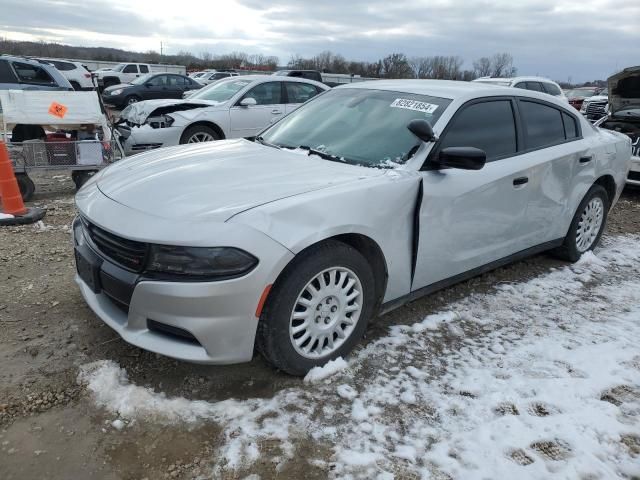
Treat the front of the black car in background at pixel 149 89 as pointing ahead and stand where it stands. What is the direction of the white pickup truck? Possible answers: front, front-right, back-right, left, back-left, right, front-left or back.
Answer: back-right

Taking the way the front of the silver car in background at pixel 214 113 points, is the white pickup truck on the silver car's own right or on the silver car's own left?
on the silver car's own right

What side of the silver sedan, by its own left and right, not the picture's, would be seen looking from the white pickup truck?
right

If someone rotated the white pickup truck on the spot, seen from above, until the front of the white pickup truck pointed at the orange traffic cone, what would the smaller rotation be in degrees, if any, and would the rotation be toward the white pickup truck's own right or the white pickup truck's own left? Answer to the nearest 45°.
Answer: approximately 45° to the white pickup truck's own left

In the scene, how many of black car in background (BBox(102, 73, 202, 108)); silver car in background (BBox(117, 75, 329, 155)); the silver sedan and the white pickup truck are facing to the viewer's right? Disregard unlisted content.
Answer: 0

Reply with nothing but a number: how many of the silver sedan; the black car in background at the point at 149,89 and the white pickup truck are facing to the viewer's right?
0

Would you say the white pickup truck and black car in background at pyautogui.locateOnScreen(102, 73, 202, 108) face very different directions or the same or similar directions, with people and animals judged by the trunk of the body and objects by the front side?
same or similar directions

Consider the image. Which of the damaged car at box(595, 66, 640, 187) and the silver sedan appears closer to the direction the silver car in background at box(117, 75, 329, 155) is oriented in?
the silver sedan

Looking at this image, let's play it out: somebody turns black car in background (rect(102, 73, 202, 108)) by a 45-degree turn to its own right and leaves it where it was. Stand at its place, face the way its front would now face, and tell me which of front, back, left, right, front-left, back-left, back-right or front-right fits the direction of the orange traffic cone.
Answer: left

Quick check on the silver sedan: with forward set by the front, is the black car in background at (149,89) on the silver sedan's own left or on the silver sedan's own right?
on the silver sedan's own right

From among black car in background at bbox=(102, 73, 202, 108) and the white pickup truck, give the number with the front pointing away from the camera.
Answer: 0

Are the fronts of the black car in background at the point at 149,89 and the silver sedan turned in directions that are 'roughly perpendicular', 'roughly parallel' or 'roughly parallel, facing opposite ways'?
roughly parallel

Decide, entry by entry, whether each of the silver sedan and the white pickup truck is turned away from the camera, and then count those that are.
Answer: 0

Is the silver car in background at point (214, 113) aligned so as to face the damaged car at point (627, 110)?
no

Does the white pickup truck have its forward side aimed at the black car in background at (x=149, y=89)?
no

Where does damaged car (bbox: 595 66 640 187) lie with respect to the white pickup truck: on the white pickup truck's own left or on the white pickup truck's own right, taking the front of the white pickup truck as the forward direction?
on the white pickup truck's own left

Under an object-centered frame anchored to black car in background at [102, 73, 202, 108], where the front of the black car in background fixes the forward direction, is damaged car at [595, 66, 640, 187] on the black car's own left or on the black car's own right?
on the black car's own left

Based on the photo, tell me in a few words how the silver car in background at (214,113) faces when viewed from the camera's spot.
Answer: facing the viewer and to the left of the viewer

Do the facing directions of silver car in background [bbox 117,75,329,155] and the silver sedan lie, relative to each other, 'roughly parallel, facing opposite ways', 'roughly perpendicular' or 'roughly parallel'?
roughly parallel

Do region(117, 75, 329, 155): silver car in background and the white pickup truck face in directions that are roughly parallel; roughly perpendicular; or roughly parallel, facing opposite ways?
roughly parallel
